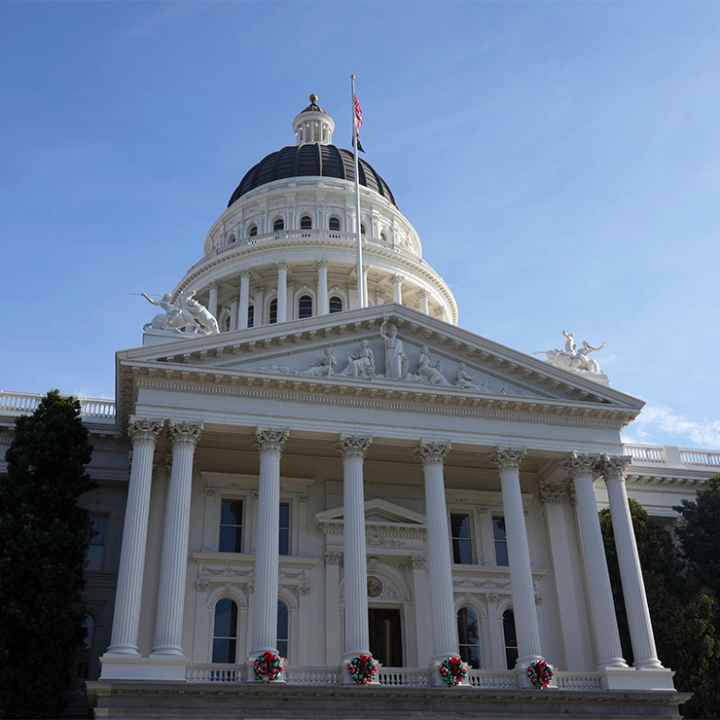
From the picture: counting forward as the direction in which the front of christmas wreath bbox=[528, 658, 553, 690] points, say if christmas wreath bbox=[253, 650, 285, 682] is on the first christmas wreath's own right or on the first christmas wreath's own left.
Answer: on the first christmas wreath's own right

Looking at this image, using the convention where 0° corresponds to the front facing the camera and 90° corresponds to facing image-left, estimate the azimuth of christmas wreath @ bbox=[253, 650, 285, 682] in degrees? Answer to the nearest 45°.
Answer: approximately 0°

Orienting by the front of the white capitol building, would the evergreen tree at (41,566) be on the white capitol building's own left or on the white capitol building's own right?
on the white capitol building's own right

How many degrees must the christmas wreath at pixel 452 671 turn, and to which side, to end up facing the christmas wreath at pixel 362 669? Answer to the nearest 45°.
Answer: approximately 90° to its right

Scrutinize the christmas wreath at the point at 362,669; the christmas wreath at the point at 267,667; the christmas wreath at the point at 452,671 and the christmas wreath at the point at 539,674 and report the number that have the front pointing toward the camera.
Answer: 4

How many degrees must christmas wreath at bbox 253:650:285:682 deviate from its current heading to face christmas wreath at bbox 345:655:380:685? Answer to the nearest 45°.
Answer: approximately 90° to its left

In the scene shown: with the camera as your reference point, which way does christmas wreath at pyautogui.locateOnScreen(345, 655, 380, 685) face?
facing the viewer
